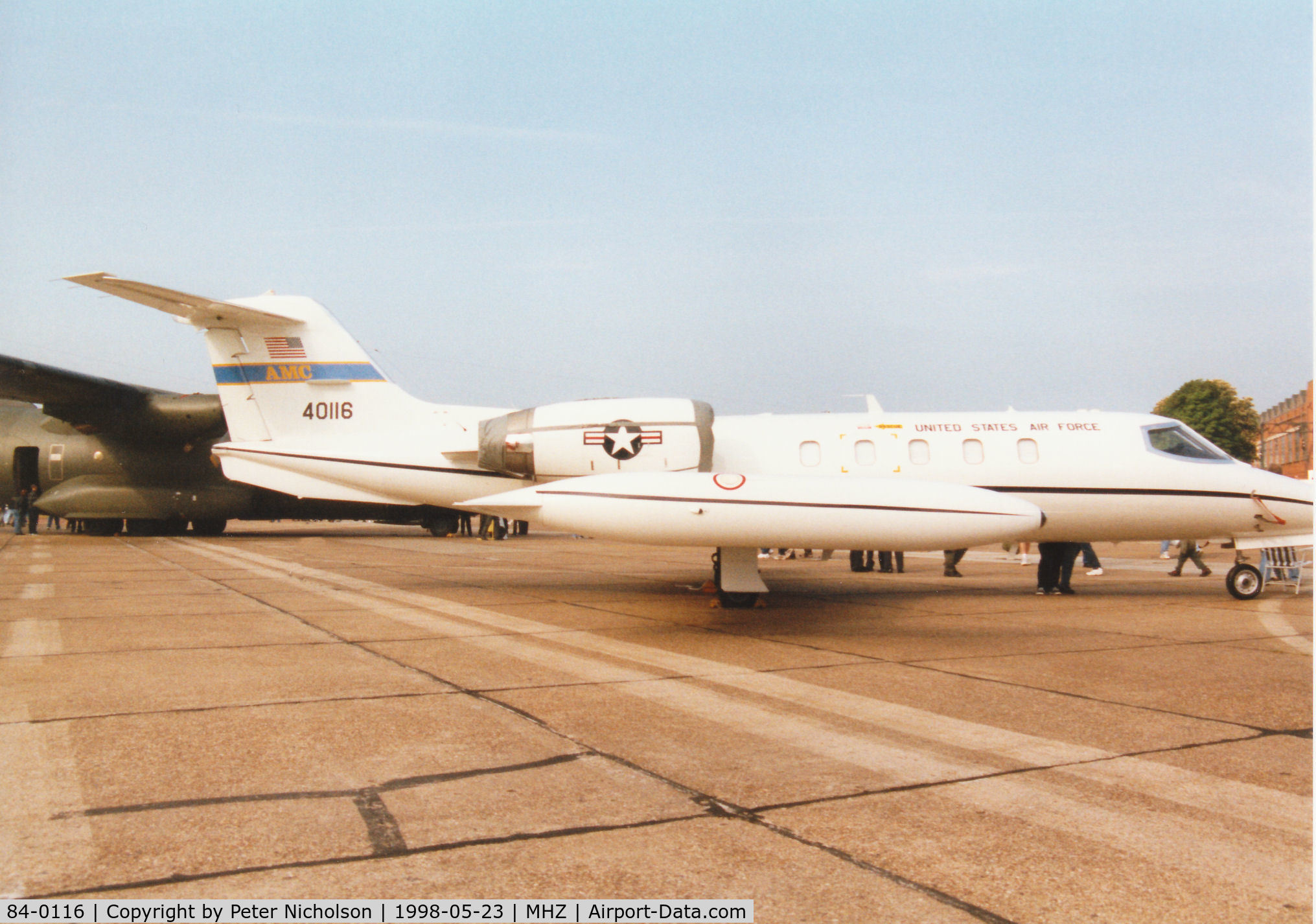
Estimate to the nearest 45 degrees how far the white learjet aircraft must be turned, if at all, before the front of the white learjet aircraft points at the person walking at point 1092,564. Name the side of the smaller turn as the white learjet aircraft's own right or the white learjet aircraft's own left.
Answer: approximately 45° to the white learjet aircraft's own left

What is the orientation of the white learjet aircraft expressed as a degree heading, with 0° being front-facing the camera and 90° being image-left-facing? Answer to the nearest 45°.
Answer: approximately 270°

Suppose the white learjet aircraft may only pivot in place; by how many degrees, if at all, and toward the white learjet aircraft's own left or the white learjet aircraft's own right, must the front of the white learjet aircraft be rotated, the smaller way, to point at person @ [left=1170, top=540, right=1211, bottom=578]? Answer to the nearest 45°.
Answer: approximately 45° to the white learjet aircraft's own left

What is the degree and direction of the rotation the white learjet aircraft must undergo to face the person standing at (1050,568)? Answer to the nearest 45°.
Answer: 0° — it already faces them

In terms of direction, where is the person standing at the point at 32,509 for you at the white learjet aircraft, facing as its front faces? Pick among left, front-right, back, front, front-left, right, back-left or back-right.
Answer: back-left

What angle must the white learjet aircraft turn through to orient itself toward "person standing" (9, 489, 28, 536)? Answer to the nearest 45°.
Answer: approximately 135° to its left
